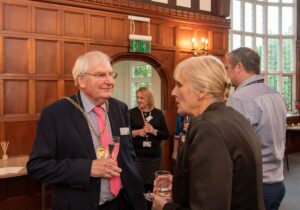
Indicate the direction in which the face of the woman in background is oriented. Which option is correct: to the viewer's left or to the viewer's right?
to the viewer's left

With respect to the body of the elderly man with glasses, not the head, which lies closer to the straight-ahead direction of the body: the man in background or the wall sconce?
the man in background

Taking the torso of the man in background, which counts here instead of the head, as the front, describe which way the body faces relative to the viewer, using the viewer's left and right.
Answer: facing away from the viewer and to the left of the viewer

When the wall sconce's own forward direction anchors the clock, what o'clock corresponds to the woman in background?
The woman in background is roughly at 2 o'clock from the wall sconce.
